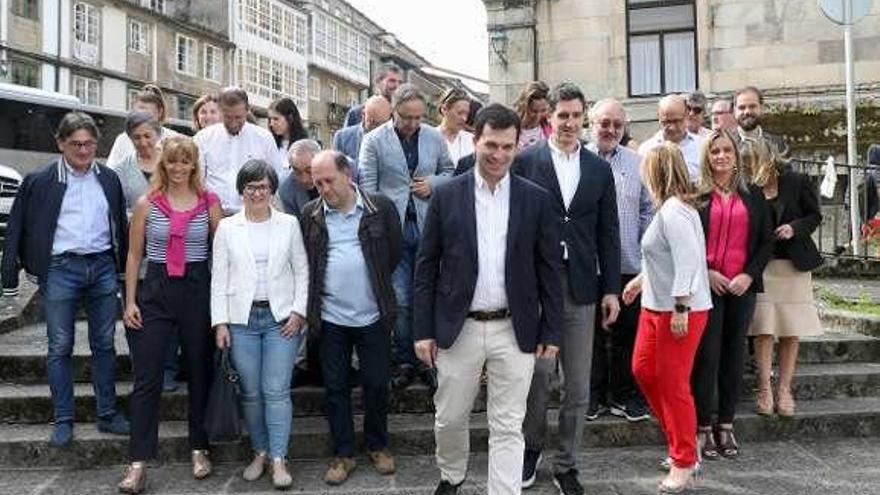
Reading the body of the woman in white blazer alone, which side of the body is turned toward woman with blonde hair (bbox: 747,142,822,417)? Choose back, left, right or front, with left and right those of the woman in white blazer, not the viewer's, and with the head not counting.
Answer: left

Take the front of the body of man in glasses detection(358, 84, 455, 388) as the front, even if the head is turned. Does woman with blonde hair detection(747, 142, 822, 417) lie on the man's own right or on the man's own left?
on the man's own left

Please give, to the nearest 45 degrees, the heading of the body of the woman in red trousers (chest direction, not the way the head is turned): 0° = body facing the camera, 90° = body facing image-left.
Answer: approximately 90°

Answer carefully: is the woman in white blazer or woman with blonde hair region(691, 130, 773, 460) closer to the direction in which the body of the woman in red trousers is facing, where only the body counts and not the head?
the woman in white blazer

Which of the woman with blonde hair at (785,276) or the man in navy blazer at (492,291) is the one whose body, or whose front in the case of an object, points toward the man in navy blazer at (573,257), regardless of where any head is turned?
the woman with blonde hair

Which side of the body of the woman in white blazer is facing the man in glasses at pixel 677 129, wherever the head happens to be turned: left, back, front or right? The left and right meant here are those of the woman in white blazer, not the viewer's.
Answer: left
